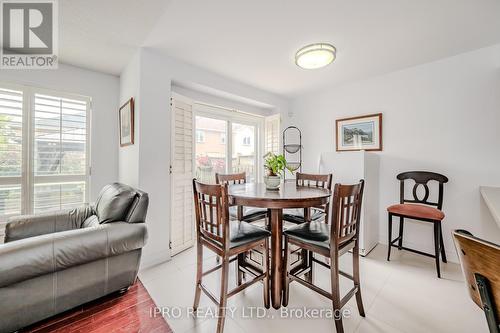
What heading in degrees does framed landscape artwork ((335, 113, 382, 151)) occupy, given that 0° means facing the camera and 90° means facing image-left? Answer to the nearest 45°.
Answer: approximately 45°

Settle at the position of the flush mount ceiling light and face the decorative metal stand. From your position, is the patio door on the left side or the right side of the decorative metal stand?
left

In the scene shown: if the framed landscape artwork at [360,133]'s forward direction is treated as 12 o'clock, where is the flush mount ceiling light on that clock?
The flush mount ceiling light is roughly at 11 o'clock from the framed landscape artwork.
